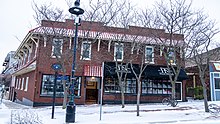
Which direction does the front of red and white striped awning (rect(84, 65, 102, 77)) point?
toward the camera

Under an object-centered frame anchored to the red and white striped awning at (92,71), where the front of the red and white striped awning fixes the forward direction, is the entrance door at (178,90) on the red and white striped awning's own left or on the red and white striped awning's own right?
on the red and white striped awning's own left
